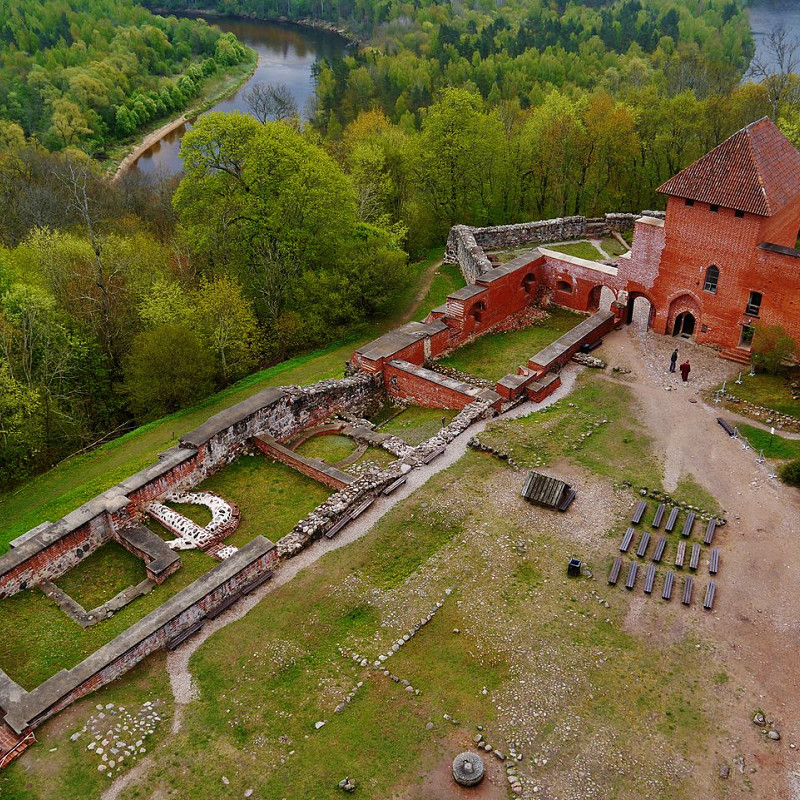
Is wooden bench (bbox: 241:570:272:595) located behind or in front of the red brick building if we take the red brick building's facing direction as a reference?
in front

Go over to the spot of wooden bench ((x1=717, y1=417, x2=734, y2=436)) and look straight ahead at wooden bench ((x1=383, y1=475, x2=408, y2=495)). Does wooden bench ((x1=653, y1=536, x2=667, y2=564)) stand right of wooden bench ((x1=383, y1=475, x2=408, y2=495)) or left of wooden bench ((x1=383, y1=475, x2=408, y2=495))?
left

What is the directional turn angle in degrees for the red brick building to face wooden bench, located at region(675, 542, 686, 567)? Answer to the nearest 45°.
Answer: approximately 45° to its left

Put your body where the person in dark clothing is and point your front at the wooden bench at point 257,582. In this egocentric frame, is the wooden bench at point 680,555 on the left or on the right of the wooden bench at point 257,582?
left

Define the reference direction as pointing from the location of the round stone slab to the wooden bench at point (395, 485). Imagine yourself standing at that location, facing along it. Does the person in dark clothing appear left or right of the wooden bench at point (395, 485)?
right

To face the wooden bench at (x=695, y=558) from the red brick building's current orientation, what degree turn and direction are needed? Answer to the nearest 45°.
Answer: approximately 45° to its left

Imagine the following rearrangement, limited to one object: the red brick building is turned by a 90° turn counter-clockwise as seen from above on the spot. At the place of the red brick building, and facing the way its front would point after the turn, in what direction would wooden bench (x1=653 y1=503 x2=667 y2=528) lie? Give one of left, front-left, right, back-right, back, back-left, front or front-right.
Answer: front-right

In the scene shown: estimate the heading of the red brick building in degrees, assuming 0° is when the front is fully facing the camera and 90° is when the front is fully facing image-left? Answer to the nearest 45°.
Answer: approximately 45°

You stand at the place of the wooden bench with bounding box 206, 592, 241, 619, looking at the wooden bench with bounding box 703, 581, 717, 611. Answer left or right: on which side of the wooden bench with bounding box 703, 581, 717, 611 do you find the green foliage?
left

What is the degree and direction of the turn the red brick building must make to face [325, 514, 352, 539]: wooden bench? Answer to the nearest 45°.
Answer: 0° — it already faces it

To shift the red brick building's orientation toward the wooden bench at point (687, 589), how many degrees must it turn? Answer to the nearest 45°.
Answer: approximately 45° to its left

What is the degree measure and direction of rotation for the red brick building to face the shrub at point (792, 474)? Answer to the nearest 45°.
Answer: approximately 45° to its left
